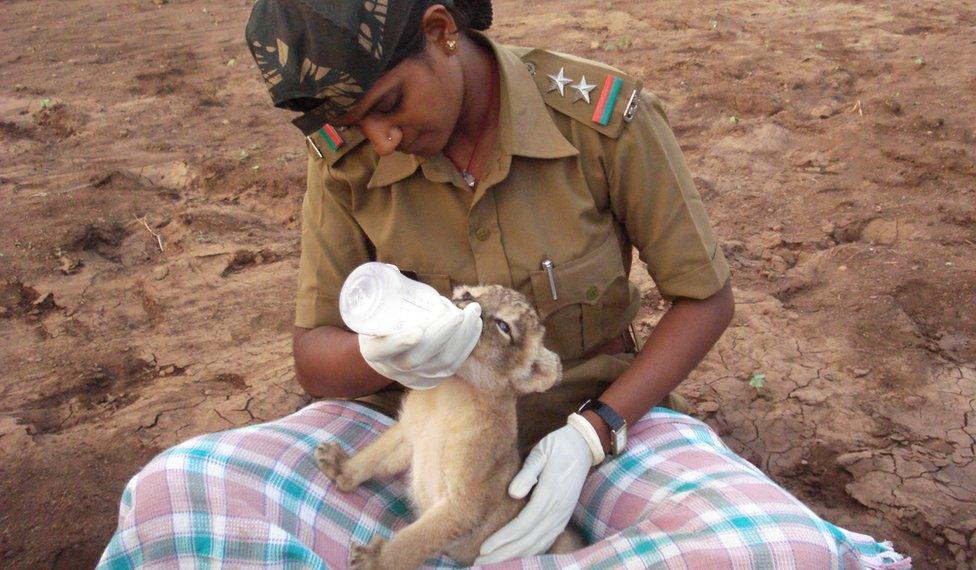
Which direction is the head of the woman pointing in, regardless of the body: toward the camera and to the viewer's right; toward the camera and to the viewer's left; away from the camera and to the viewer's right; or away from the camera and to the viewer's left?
toward the camera and to the viewer's left

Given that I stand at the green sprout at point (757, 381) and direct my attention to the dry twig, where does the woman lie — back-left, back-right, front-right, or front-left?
front-left
